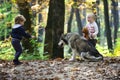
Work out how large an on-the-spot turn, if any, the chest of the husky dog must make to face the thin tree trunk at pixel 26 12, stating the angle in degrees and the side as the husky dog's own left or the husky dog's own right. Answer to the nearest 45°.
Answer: approximately 45° to the husky dog's own right

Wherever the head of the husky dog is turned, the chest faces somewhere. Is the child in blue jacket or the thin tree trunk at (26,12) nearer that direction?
the child in blue jacket

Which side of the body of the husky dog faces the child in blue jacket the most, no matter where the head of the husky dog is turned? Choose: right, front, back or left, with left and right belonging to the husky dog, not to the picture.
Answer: front

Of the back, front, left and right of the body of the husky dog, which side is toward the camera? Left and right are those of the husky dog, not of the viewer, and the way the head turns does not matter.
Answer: left
